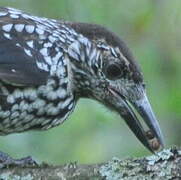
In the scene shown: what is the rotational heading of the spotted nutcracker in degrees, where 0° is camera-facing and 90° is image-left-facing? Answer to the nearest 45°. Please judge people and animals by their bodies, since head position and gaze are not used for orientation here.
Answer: approximately 270°
